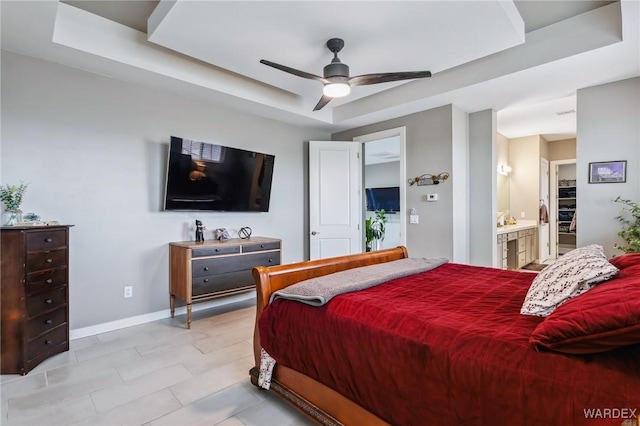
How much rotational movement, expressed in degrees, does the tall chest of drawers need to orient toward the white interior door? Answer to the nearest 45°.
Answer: approximately 45° to its left

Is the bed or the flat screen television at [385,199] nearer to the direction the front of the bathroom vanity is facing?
the bed

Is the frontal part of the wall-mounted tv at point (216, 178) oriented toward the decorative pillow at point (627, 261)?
yes

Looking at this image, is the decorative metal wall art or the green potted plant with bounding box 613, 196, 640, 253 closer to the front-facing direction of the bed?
the decorative metal wall art

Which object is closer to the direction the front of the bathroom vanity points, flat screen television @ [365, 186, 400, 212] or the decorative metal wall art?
the decorative metal wall art

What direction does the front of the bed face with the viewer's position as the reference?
facing away from the viewer and to the left of the viewer

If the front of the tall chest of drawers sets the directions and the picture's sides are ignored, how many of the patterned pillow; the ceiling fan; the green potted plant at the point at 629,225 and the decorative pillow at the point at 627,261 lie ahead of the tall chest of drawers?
4

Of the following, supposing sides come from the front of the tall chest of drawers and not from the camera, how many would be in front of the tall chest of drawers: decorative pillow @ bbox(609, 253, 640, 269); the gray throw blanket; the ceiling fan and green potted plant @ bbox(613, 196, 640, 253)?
4

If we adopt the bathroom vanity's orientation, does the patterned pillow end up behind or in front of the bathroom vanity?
in front

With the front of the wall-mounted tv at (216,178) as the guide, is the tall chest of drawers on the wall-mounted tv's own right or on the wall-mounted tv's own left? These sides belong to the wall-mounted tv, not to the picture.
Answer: on the wall-mounted tv's own right

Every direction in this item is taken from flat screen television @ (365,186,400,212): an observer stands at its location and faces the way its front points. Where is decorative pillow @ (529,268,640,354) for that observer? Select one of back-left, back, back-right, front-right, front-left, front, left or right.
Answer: front-left

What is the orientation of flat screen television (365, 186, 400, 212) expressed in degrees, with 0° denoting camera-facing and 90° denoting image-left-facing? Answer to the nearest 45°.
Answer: approximately 45°

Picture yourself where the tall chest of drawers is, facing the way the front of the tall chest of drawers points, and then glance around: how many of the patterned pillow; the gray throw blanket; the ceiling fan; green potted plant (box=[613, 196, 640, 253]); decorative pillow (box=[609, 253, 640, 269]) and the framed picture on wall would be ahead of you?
6

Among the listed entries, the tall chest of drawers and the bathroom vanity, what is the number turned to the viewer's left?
0

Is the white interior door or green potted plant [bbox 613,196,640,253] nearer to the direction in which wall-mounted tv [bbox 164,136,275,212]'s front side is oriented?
the green potted plant
